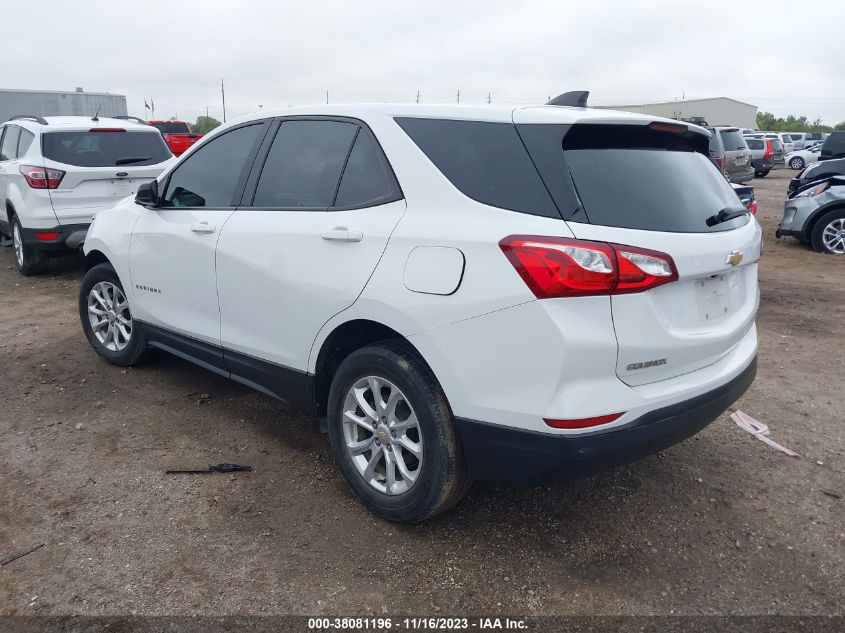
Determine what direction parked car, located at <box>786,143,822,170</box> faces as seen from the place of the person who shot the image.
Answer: facing to the left of the viewer

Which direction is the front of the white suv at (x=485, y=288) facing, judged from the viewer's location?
facing away from the viewer and to the left of the viewer

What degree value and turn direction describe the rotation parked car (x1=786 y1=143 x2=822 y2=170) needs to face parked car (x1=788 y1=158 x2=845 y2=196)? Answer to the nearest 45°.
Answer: approximately 90° to its left

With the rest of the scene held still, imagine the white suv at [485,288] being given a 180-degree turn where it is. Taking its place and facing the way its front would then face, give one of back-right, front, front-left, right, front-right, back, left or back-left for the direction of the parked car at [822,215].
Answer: left

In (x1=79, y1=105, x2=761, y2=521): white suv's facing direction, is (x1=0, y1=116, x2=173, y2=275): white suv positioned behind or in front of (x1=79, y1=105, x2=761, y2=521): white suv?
in front

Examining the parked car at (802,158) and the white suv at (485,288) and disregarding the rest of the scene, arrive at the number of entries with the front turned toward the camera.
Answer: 0

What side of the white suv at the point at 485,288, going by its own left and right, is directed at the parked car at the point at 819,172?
right

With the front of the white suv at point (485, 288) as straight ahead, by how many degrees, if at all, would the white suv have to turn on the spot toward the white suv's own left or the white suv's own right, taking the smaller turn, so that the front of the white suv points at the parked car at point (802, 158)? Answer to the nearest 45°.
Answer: approximately 90° to the white suv's own right

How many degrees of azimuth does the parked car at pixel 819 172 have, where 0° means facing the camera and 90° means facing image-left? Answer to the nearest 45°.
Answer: approximately 45°

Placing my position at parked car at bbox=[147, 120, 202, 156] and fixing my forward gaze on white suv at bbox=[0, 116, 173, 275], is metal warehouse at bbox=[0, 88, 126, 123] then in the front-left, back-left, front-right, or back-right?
back-right

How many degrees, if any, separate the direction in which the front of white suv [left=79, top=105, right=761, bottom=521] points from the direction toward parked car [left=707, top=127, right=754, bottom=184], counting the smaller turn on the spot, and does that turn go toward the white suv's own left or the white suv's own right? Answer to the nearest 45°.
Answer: approximately 90° to the white suv's own right
